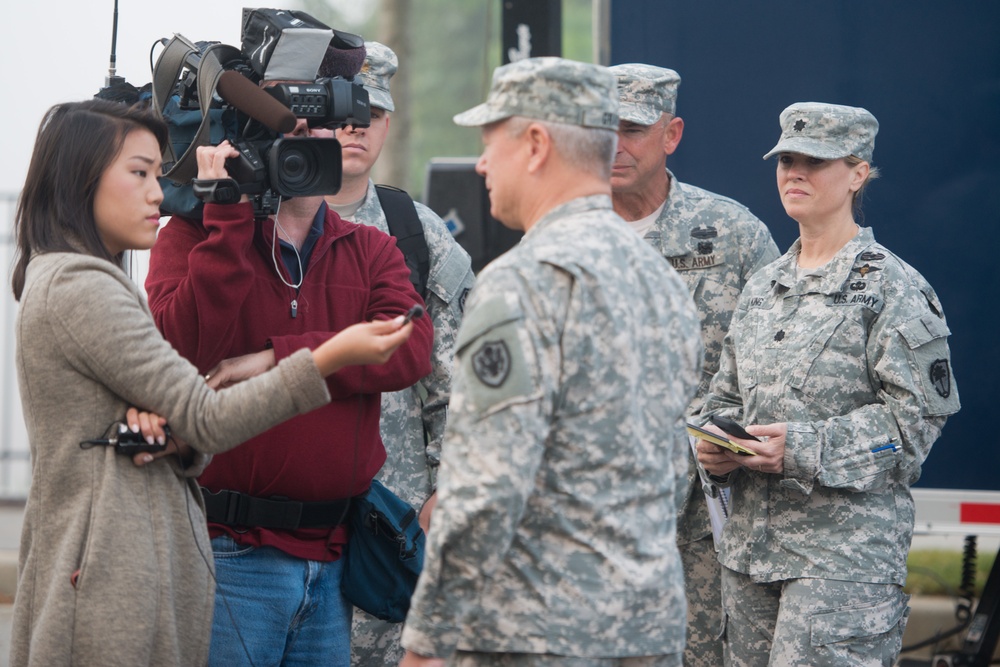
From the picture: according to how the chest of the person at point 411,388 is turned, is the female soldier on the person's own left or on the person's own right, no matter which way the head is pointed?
on the person's own left

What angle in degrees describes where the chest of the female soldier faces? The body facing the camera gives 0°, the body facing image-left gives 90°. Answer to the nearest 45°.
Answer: approximately 45°

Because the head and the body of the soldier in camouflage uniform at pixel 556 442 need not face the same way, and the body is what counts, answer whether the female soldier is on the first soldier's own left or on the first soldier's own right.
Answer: on the first soldier's own right

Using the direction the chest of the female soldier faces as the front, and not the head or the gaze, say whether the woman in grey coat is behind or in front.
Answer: in front

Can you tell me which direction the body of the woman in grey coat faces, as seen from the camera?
to the viewer's right

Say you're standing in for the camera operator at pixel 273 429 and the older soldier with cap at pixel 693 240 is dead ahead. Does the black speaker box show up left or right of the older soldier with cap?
left

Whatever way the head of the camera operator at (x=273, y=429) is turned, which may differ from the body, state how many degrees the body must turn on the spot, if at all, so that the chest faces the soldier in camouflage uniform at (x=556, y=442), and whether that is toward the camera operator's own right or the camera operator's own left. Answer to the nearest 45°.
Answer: approximately 45° to the camera operator's own left

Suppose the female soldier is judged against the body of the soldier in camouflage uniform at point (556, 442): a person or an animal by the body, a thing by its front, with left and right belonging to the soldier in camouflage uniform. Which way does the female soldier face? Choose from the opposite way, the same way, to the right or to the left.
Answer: to the left

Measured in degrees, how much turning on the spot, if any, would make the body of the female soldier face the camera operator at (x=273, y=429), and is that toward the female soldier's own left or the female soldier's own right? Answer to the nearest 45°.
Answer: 0° — they already face them

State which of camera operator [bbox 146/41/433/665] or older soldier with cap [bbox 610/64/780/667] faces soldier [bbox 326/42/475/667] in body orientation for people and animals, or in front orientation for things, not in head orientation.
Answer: the older soldier with cap

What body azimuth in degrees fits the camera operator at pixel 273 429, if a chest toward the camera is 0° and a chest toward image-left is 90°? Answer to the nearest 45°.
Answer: approximately 0°
